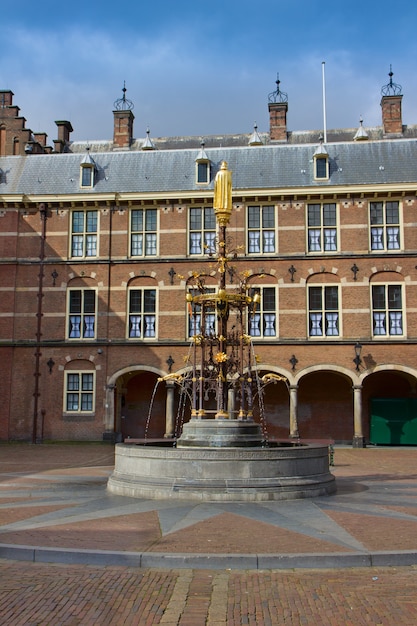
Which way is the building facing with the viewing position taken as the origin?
facing the viewer
